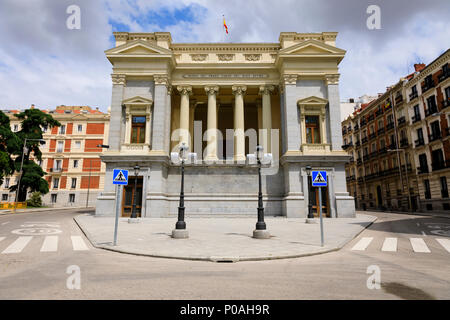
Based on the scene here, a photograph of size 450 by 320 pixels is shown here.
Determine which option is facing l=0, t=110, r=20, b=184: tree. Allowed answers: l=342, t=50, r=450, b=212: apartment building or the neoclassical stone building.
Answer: the apartment building

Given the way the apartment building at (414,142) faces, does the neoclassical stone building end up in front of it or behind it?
in front

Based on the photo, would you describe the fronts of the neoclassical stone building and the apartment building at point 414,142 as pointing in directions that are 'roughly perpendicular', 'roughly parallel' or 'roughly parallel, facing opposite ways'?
roughly perpendicular

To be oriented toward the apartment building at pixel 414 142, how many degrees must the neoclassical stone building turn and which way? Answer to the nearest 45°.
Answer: approximately 135° to its left

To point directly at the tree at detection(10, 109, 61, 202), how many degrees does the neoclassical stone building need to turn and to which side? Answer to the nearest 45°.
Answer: approximately 135° to its right

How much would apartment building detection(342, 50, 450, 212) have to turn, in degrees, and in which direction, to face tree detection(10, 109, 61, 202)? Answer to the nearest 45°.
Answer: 0° — it already faces it

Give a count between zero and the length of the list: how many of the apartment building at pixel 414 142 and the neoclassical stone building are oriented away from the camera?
0

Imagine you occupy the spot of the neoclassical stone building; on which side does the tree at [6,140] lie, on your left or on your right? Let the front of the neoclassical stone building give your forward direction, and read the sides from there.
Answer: on your right

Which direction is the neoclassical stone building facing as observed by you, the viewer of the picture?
facing the viewer

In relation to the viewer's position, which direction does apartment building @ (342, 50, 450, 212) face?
facing the viewer and to the left of the viewer

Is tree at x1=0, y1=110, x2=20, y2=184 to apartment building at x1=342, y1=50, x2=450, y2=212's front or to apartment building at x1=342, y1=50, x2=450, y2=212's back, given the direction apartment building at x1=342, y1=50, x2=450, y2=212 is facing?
to the front
